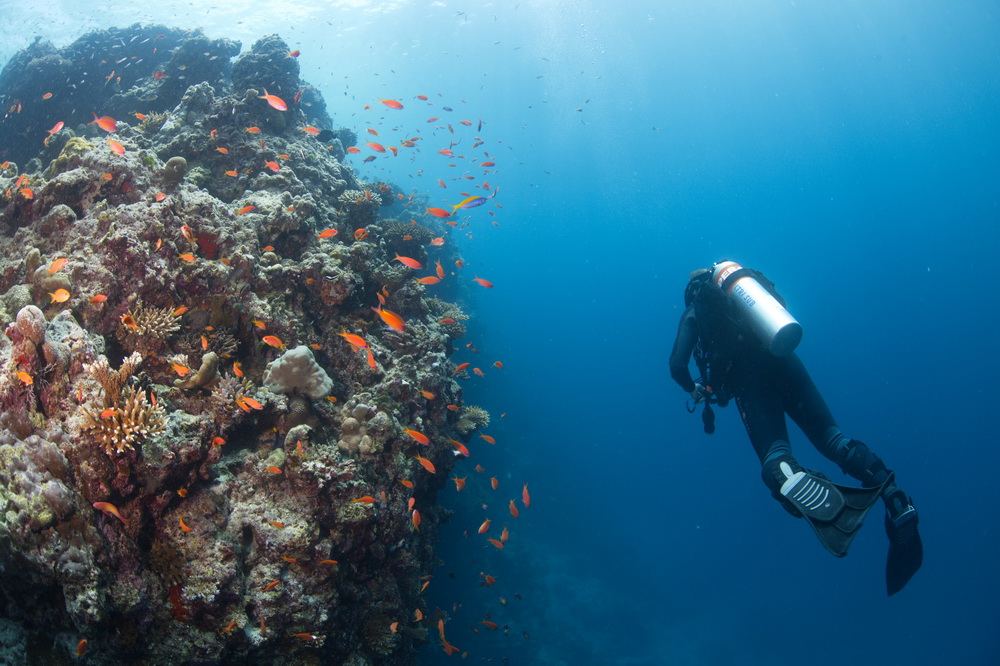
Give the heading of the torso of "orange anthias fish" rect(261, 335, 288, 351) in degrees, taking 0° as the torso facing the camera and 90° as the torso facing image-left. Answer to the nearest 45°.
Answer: approximately 90°

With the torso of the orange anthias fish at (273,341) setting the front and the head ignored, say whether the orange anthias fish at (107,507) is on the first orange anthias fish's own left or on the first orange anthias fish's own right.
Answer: on the first orange anthias fish's own left
